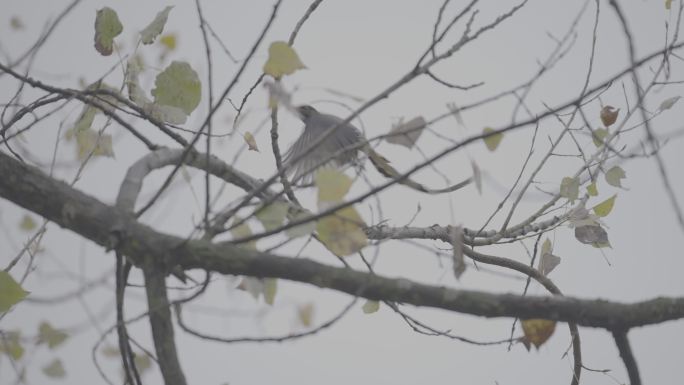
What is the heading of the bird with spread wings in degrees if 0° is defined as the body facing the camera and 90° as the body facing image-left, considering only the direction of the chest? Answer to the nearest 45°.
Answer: approximately 90°
